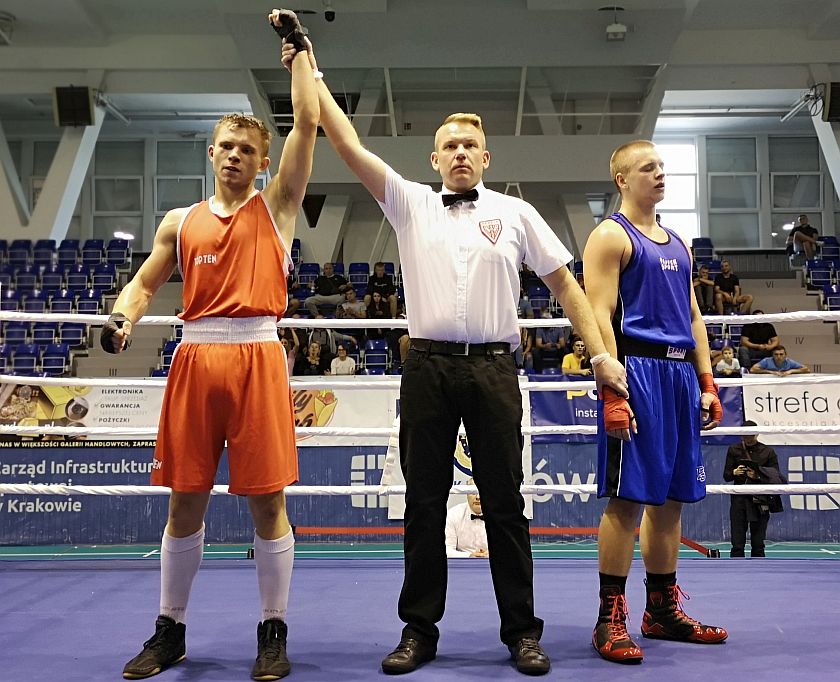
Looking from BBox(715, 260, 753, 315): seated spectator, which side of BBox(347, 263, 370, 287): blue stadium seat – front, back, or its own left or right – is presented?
left

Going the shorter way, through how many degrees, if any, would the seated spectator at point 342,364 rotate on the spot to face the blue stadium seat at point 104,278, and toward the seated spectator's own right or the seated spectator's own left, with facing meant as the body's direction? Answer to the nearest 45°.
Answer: approximately 135° to the seated spectator's own right

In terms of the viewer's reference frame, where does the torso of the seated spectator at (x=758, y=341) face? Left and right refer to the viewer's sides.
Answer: facing the viewer and to the left of the viewer

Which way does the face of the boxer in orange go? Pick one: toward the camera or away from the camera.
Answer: toward the camera

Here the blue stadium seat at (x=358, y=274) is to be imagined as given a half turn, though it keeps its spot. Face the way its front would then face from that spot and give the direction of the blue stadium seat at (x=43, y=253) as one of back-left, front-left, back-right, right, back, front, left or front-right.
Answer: left

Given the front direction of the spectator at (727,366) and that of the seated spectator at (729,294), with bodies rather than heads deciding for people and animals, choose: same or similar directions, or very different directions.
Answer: same or similar directions

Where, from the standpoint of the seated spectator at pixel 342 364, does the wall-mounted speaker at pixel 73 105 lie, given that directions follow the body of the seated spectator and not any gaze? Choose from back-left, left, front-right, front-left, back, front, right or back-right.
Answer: back-right

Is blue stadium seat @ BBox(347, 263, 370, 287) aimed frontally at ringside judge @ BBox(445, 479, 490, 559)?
yes

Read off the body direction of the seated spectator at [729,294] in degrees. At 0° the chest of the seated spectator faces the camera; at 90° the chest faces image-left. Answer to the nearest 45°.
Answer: approximately 0°

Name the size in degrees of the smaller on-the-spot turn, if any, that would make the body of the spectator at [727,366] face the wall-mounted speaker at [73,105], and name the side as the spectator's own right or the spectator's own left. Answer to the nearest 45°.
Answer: approximately 90° to the spectator's own right

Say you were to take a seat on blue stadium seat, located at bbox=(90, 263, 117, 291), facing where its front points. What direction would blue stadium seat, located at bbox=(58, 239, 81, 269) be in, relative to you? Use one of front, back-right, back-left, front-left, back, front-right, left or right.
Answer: back-right

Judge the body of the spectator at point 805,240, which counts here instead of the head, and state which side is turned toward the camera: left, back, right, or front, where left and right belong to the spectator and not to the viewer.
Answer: front

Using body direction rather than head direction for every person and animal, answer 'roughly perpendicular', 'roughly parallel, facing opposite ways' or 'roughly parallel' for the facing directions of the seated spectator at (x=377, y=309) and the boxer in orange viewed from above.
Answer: roughly parallel

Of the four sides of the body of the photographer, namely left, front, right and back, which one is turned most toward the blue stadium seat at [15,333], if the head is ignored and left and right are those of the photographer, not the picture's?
right

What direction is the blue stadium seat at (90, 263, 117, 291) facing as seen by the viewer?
toward the camera

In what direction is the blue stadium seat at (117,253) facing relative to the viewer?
toward the camera

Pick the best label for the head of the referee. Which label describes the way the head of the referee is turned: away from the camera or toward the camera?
toward the camera
